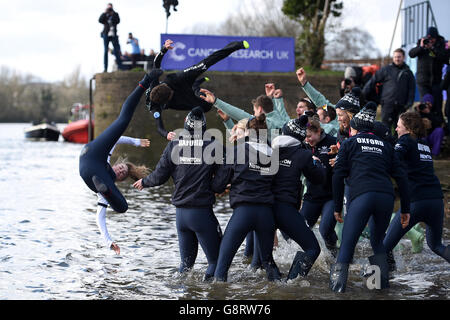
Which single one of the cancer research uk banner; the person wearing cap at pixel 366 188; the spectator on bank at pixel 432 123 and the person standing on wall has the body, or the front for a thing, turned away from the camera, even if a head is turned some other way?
the person wearing cap

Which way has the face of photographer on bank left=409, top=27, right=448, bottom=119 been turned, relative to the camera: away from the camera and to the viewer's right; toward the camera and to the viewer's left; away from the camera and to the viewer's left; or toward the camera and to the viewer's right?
toward the camera and to the viewer's left

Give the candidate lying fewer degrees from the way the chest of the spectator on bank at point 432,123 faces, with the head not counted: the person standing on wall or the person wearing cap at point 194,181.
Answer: the person wearing cap

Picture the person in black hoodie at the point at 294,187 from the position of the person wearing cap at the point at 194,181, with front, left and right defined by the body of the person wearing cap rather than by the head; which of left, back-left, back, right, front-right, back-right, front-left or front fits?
right

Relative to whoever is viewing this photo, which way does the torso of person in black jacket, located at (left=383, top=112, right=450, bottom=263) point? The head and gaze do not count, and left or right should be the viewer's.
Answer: facing away from the viewer and to the left of the viewer

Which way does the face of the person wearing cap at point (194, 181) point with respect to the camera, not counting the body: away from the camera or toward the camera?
away from the camera

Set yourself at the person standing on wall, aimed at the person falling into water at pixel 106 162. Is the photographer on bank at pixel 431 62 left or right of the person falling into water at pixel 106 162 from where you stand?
left

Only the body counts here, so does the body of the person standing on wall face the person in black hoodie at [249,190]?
yes

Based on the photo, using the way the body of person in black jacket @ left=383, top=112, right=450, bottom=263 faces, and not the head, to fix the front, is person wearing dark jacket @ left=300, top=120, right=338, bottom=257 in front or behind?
in front

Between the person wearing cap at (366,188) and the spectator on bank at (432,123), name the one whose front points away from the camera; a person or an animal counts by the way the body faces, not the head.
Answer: the person wearing cap

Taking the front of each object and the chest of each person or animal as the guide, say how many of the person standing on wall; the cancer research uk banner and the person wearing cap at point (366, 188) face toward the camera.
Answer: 2

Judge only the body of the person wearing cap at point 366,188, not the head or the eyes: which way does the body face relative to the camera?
away from the camera

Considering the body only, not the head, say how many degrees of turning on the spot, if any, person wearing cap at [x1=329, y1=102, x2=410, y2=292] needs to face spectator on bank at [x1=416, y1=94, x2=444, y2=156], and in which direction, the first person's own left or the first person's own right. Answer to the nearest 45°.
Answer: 0° — they already face them

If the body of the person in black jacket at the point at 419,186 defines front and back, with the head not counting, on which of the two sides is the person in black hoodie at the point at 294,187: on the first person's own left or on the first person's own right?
on the first person's own left
